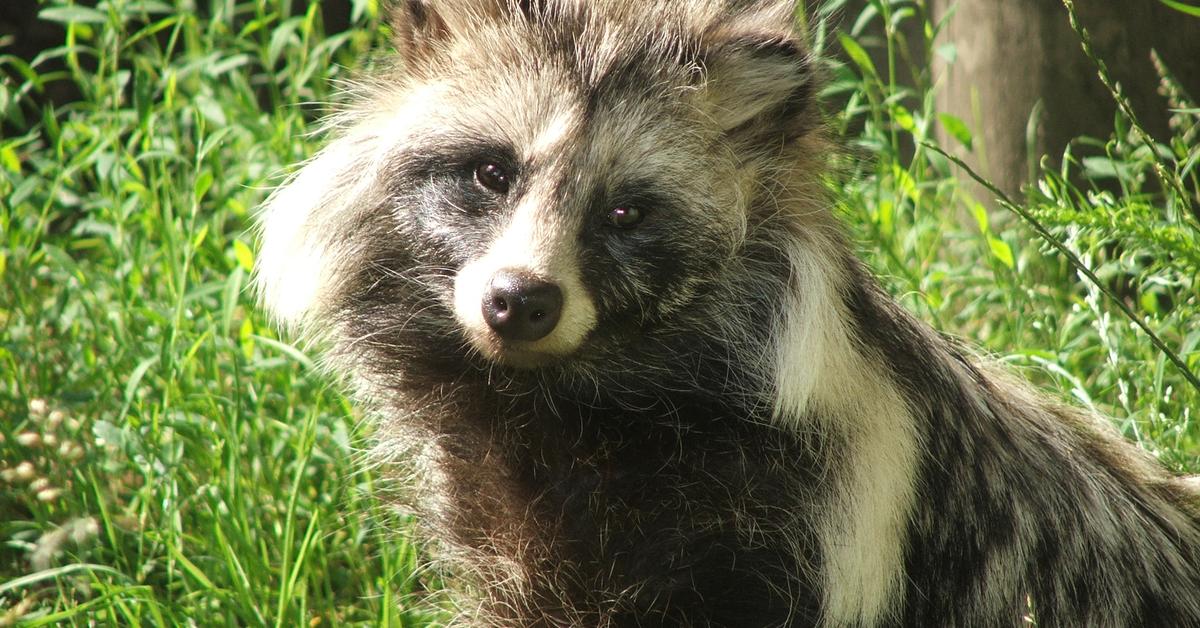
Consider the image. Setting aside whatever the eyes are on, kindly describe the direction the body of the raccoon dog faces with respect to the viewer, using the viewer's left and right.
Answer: facing the viewer and to the left of the viewer
